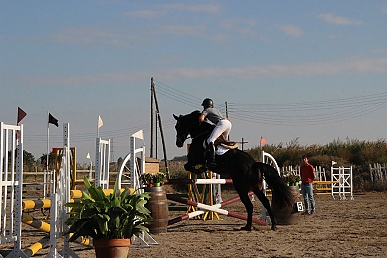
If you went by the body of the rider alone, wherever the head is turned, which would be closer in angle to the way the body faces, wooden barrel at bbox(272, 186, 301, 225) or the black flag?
the black flag

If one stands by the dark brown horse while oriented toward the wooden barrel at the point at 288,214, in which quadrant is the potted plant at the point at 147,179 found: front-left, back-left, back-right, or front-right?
back-left

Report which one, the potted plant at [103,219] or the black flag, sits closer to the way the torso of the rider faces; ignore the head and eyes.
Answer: the black flag

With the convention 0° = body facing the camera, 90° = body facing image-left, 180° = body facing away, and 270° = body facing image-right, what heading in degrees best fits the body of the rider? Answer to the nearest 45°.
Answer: approximately 135°

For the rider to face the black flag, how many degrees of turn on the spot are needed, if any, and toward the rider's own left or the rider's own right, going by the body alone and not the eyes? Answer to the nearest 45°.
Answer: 0° — they already face it

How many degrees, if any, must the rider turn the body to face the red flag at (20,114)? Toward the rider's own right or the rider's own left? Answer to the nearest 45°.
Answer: approximately 45° to the rider's own left
